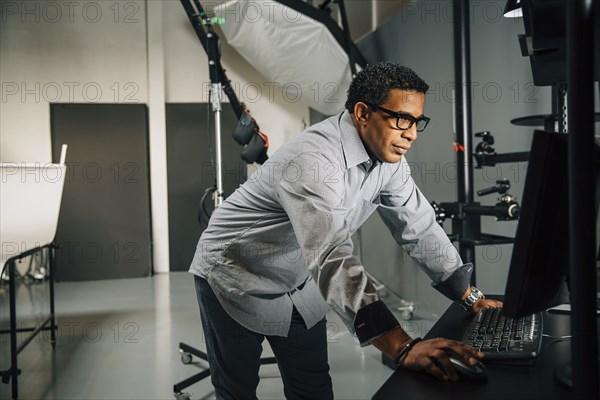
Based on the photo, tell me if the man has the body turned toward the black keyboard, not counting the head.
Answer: yes

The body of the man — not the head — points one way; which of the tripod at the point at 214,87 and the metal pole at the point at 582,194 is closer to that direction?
the metal pole

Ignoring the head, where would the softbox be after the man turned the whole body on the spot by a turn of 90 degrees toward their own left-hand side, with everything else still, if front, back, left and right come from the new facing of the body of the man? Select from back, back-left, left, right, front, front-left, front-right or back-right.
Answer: front-left

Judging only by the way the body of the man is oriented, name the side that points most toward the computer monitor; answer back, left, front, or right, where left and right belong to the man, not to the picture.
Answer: front

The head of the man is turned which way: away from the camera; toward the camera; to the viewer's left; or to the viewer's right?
to the viewer's right

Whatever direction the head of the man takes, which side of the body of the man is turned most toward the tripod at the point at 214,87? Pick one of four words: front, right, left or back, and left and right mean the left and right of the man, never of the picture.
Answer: back

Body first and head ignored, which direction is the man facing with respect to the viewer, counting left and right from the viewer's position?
facing the viewer and to the right of the viewer

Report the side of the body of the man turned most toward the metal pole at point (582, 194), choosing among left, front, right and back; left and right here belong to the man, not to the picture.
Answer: front
